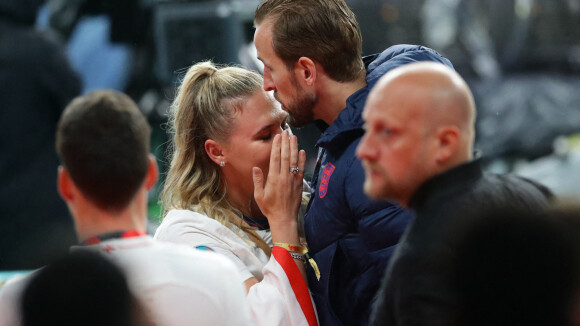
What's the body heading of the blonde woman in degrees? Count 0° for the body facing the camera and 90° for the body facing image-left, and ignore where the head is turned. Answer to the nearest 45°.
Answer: approximately 270°

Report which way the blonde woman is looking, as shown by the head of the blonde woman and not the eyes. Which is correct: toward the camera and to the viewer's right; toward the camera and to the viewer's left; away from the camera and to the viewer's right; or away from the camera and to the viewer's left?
toward the camera and to the viewer's right
